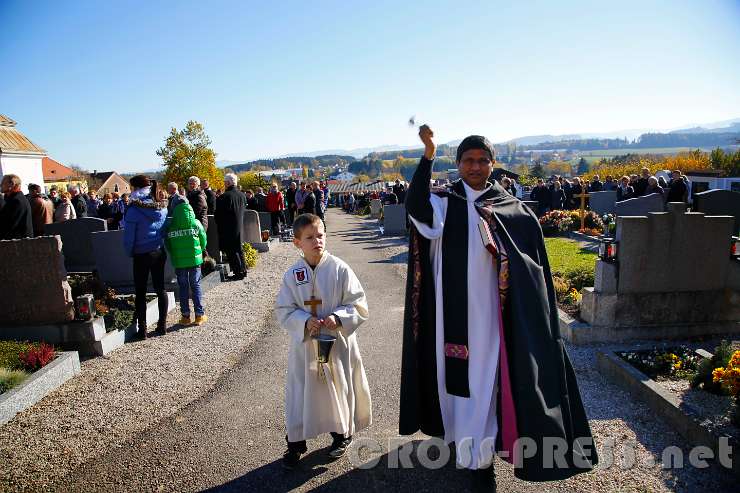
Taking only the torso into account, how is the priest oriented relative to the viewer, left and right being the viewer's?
facing the viewer

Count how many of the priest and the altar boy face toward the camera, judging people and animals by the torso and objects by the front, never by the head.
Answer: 2

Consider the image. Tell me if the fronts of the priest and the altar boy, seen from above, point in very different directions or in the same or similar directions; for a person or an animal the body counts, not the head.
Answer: same or similar directions

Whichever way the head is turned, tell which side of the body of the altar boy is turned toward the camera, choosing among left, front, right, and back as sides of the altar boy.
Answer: front

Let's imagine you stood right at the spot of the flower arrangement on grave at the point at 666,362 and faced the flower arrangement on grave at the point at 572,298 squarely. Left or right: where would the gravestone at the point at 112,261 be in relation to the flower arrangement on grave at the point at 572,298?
left

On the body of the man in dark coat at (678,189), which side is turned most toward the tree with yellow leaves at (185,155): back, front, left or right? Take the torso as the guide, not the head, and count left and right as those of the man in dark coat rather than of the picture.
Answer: right

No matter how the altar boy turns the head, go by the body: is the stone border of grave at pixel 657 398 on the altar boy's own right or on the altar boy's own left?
on the altar boy's own left

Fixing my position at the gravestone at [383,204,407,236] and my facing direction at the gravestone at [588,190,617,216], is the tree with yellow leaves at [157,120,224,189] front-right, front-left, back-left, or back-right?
back-left
